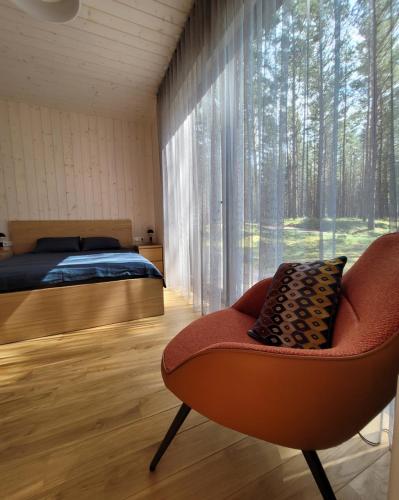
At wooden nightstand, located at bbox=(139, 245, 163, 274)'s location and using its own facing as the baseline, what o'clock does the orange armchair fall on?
The orange armchair is roughly at 12 o'clock from the wooden nightstand.

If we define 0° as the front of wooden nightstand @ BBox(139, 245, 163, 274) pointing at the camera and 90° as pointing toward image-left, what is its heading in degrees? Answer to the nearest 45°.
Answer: approximately 0°

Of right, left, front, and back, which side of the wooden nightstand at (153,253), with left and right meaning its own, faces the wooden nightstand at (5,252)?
right

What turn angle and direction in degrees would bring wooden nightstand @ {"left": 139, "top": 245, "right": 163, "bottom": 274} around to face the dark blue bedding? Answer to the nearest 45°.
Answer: approximately 45° to its right

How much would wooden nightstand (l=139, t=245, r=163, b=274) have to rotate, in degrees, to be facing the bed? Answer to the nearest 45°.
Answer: approximately 45° to its right
